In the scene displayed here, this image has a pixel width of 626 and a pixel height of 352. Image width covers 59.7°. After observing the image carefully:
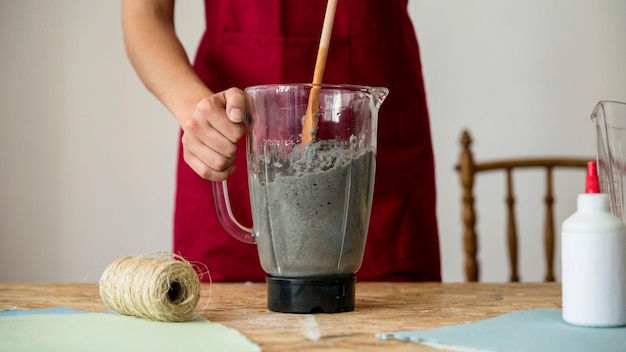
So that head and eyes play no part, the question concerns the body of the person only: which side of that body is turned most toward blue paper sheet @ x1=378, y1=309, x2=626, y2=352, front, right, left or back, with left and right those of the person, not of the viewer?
front

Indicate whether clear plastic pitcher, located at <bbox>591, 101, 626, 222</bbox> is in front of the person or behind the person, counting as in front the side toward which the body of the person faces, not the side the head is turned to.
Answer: in front

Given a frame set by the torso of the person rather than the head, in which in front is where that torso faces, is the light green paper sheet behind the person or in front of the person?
in front

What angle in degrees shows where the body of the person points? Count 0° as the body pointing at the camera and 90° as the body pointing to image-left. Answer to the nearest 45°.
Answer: approximately 0°
